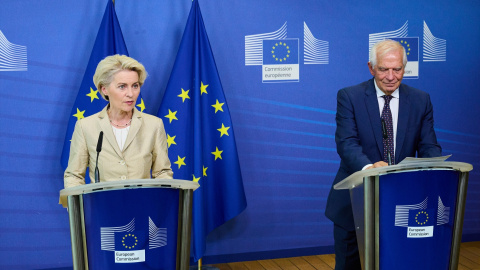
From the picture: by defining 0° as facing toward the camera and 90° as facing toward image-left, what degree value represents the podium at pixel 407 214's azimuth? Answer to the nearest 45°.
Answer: approximately 315°

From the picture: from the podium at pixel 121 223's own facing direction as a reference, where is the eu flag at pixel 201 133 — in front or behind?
behind

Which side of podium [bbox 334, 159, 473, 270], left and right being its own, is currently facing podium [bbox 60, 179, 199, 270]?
right

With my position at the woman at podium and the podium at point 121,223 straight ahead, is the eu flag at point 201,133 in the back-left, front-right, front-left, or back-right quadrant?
back-left

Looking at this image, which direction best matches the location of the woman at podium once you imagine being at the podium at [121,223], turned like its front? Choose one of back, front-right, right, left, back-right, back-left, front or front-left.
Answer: back

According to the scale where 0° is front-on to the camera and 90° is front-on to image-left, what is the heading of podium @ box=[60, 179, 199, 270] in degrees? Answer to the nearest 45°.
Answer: approximately 0°

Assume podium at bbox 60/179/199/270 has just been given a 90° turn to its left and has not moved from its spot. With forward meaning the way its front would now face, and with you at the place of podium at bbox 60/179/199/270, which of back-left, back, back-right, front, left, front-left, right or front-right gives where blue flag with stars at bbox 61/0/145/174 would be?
left

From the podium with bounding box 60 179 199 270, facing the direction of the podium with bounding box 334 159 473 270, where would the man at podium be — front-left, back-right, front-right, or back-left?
front-left

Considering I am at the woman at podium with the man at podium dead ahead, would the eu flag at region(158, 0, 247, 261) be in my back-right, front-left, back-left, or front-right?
front-left

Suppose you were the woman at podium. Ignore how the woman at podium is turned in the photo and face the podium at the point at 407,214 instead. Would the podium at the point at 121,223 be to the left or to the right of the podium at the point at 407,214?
right

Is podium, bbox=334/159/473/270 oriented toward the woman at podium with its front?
no

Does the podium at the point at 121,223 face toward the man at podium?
no

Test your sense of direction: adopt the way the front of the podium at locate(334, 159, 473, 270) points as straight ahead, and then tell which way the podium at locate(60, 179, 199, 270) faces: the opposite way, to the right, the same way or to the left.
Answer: the same way

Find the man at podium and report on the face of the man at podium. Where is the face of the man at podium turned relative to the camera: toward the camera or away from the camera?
toward the camera

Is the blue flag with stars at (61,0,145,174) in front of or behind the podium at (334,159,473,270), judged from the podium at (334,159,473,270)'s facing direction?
behind

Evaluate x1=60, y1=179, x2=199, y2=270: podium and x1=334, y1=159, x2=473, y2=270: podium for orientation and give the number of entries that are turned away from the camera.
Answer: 0

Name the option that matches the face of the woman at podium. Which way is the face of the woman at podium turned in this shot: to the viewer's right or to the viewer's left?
to the viewer's right
